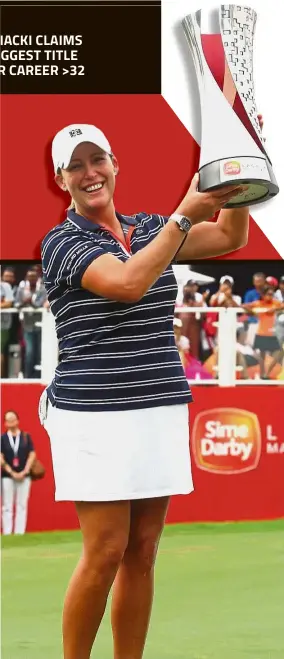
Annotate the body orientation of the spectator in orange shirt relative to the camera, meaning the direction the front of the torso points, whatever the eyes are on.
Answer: toward the camera

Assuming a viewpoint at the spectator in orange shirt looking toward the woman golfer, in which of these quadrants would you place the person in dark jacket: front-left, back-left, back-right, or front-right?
front-right

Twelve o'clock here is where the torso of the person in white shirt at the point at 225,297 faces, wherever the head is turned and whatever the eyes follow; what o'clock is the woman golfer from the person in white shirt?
The woman golfer is roughly at 12 o'clock from the person in white shirt.

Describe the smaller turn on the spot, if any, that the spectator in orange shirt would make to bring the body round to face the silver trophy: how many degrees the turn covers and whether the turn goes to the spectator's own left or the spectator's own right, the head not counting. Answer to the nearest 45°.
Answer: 0° — they already face it

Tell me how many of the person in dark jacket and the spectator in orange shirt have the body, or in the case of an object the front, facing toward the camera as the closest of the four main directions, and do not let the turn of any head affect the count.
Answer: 2

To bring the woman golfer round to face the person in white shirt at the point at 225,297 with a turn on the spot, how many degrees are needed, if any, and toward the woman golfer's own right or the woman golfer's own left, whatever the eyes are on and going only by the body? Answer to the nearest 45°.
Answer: approximately 135° to the woman golfer's own left

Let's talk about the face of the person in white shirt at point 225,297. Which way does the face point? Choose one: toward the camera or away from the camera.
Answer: toward the camera

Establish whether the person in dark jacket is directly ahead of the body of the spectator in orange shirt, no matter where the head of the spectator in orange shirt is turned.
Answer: no

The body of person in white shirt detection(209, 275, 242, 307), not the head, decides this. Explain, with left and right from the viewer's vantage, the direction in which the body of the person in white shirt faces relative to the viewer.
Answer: facing the viewer

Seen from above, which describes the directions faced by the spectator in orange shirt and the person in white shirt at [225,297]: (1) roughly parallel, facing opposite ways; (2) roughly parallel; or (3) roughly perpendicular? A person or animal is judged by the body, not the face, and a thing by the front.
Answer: roughly parallel

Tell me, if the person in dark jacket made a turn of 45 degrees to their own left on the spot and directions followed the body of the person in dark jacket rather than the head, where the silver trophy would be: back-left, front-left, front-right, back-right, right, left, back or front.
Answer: front-right

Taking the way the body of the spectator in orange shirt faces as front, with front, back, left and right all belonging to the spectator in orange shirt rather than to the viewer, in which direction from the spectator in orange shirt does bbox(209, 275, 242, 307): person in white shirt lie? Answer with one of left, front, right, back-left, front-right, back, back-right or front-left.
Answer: back-right

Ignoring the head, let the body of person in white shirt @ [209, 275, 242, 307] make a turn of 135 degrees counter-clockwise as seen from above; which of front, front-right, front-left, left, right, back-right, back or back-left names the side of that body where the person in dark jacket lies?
back

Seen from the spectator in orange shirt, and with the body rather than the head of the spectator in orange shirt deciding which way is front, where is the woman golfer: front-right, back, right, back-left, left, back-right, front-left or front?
front

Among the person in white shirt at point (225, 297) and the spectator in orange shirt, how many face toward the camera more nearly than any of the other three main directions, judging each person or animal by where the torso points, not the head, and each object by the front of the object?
2
